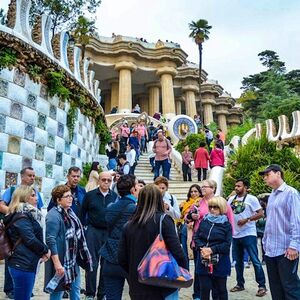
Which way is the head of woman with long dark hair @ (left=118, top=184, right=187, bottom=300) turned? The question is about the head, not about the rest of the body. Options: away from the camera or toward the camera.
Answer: away from the camera

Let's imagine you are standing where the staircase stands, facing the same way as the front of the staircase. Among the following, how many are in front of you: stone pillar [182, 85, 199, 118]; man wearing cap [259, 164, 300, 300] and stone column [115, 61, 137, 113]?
1

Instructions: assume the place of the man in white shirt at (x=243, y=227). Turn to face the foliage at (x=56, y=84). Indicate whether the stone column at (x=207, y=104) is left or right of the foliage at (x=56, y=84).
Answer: right

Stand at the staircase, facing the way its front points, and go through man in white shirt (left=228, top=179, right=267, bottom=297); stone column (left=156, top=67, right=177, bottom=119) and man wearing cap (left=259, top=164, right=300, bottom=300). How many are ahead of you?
2

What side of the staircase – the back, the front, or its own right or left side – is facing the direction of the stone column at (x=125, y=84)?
back
